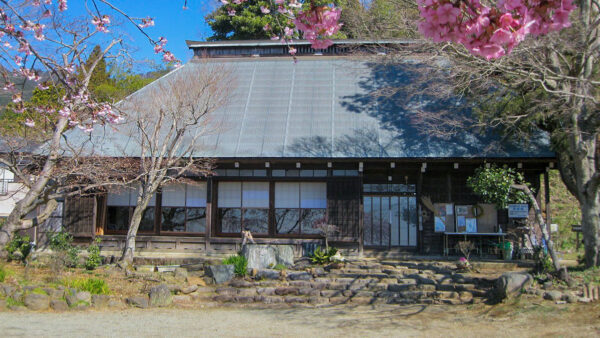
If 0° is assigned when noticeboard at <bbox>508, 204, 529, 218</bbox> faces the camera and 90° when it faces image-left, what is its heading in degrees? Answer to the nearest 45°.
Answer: approximately 0°

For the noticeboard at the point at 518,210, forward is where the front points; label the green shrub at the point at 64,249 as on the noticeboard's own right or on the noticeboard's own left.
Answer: on the noticeboard's own right

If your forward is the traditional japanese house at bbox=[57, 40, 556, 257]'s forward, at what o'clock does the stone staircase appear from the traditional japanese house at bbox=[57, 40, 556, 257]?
The stone staircase is roughly at 12 o'clock from the traditional japanese house.

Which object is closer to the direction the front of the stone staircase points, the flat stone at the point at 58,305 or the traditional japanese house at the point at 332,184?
the flat stone

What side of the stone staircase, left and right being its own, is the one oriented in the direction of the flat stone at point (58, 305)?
right

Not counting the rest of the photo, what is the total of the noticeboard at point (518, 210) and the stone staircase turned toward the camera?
2

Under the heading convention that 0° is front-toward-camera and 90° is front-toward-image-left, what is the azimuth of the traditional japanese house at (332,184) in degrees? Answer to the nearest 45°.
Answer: approximately 0°

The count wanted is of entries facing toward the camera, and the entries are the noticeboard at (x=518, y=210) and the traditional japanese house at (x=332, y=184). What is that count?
2

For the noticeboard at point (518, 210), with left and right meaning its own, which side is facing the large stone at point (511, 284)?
front
